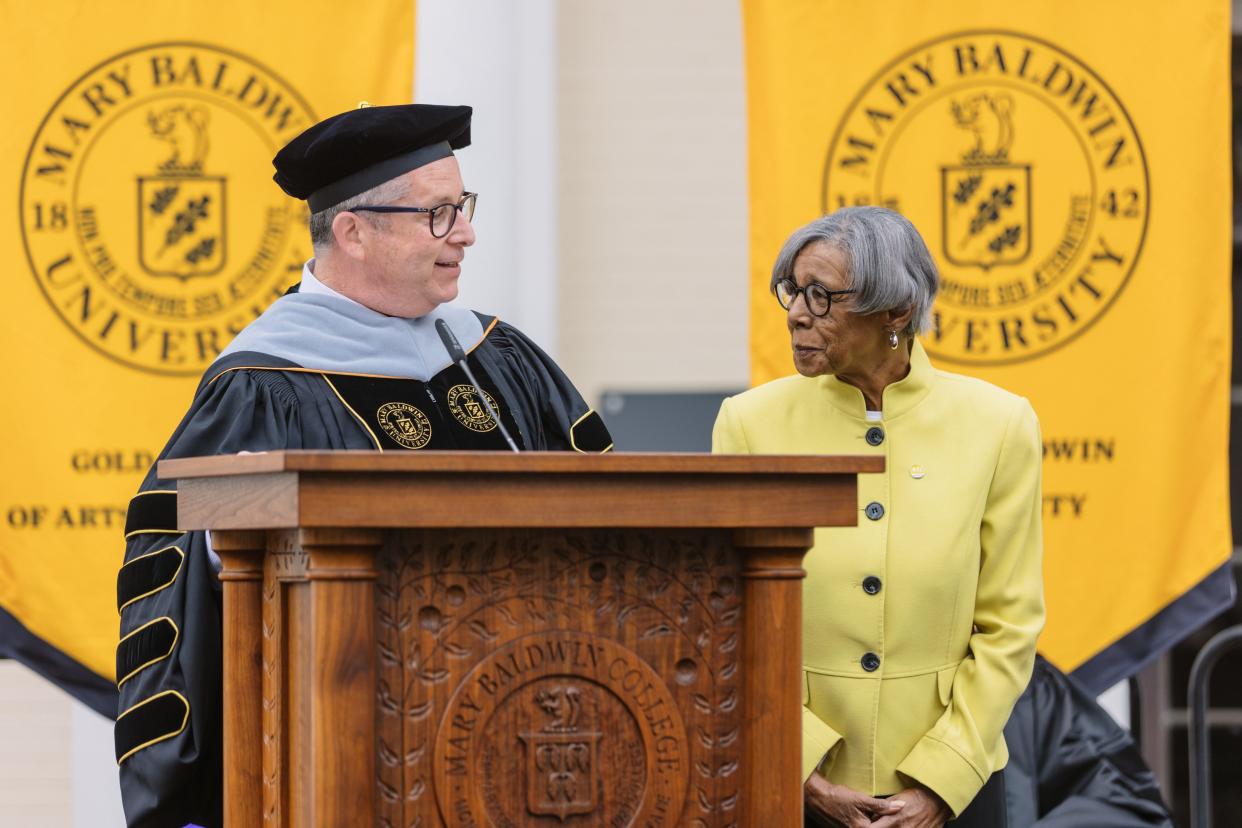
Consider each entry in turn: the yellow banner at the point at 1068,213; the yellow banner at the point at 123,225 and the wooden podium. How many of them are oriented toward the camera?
3

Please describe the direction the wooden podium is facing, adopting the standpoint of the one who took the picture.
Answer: facing the viewer

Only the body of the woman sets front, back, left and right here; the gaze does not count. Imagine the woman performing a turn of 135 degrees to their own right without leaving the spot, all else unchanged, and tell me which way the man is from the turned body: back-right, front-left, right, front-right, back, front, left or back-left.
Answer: front-left

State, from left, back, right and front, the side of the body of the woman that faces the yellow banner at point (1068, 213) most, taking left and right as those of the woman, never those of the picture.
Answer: back

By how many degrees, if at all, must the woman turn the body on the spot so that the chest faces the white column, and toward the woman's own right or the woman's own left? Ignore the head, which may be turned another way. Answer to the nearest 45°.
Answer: approximately 135° to the woman's own right

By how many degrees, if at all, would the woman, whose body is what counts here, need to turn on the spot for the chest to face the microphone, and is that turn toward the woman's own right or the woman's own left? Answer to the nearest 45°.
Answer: approximately 90° to the woman's own right

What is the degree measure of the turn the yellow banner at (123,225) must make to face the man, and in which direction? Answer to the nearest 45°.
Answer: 0° — it already faces them

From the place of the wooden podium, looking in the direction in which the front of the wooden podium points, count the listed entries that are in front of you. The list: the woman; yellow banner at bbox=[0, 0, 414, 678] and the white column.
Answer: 0

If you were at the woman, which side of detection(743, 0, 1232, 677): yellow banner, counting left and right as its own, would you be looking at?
front

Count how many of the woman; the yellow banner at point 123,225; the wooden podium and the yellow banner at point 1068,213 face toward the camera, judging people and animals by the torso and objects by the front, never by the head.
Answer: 4

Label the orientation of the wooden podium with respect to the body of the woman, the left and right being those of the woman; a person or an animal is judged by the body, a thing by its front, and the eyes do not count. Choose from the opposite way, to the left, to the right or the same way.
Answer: the same way

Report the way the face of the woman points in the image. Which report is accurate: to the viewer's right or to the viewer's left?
to the viewer's left

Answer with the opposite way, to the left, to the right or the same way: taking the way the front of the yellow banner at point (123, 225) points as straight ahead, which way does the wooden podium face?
the same way

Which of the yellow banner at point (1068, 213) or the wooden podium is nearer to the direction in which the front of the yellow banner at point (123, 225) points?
the wooden podium

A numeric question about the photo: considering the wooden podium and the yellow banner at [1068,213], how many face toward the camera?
2

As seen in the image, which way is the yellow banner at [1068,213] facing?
toward the camera

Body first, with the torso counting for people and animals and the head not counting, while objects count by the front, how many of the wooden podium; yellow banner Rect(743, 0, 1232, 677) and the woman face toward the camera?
3
